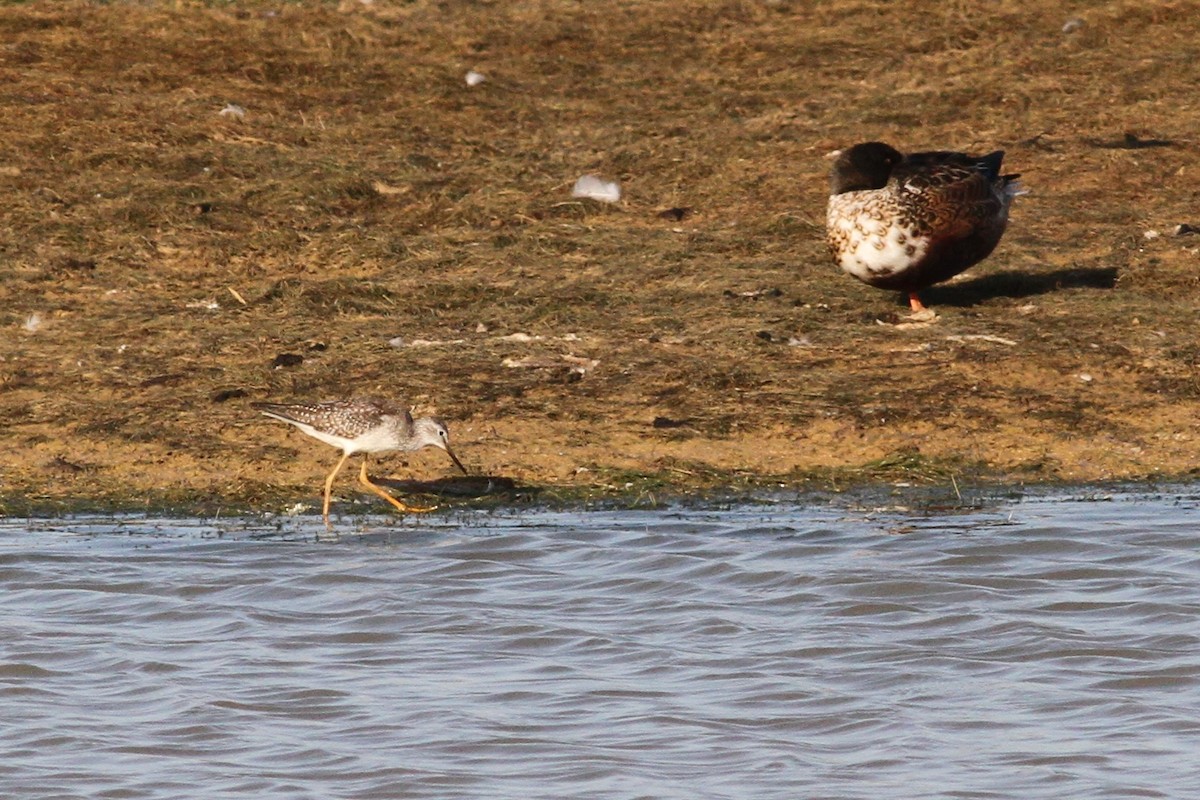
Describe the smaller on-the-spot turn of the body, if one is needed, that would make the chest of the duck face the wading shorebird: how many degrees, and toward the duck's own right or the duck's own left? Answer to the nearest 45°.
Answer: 0° — it already faces it

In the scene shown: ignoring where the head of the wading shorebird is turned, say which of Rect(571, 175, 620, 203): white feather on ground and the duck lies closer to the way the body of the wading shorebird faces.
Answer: the duck

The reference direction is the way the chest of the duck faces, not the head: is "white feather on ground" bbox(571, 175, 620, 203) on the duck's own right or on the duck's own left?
on the duck's own right

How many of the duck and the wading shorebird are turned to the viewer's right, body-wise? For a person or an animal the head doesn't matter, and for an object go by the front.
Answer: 1

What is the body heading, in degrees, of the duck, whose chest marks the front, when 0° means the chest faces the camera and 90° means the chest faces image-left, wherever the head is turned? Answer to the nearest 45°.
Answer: approximately 45°

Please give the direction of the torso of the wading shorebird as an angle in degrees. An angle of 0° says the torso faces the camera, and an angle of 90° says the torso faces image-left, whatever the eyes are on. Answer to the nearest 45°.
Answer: approximately 270°

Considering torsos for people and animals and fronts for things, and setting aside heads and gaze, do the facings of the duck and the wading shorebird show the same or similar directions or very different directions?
very different directions
